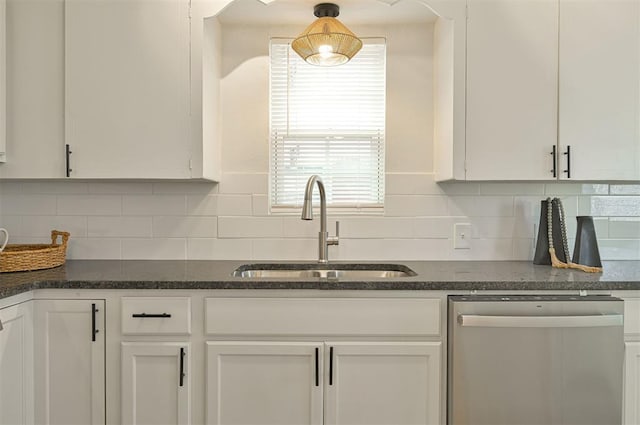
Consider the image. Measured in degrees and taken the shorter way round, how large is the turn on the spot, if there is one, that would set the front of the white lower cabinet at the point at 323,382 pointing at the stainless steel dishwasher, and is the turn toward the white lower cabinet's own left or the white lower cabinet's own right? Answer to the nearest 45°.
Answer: approximately 90° to the white lower cabinet's own left

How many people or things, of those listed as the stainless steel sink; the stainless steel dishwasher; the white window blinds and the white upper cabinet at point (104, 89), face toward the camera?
4

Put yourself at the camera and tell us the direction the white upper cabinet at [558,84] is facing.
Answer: facing the viewer

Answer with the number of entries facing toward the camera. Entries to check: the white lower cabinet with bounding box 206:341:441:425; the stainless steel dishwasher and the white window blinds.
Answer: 3

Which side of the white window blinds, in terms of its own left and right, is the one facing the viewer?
front

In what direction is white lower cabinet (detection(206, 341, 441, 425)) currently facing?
toward the camera

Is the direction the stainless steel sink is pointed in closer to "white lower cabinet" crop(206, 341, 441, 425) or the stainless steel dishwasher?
the white lower cabinet
